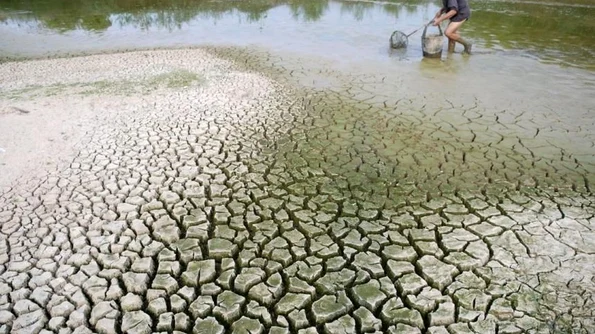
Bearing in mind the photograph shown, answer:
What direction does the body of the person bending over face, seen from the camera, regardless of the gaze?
to the viewer's left
